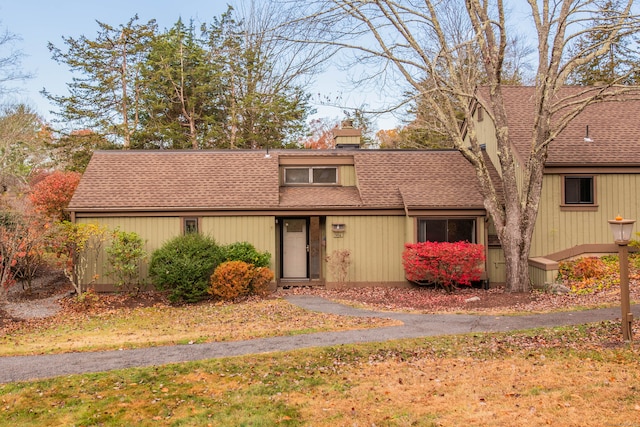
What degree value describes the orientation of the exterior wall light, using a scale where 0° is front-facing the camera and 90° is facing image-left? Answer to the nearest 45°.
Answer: approximately 0°

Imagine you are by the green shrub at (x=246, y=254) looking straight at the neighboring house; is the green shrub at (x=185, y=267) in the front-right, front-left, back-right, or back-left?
back-right

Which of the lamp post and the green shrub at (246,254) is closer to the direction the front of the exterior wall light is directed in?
the lamp post

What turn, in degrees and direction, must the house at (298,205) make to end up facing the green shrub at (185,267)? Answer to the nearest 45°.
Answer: approximately 45° to its right

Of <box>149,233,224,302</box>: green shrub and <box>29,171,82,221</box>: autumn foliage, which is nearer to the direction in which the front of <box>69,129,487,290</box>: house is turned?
the green shrub

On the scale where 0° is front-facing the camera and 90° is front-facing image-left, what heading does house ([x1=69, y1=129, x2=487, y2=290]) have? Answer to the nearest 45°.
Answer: approximately 0°

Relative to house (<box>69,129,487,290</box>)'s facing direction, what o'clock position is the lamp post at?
The lamp post is roughly at 11 o'clock from the house.

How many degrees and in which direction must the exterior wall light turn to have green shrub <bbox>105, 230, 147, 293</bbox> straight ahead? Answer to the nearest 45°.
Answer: approximately 90° to its right

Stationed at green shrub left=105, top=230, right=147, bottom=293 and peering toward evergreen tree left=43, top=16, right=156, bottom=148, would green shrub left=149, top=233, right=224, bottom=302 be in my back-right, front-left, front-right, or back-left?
back-right

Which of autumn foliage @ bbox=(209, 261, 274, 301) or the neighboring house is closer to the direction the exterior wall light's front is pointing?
the autumn foliage

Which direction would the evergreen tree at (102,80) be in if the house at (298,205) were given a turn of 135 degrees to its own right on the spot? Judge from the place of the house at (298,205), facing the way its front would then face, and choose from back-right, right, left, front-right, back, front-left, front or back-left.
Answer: front

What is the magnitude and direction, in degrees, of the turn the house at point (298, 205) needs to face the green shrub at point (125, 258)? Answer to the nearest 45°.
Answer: approximately 90° to its right

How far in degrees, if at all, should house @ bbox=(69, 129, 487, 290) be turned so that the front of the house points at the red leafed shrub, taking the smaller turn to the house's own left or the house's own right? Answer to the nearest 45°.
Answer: approximately 45° to the house's own left
